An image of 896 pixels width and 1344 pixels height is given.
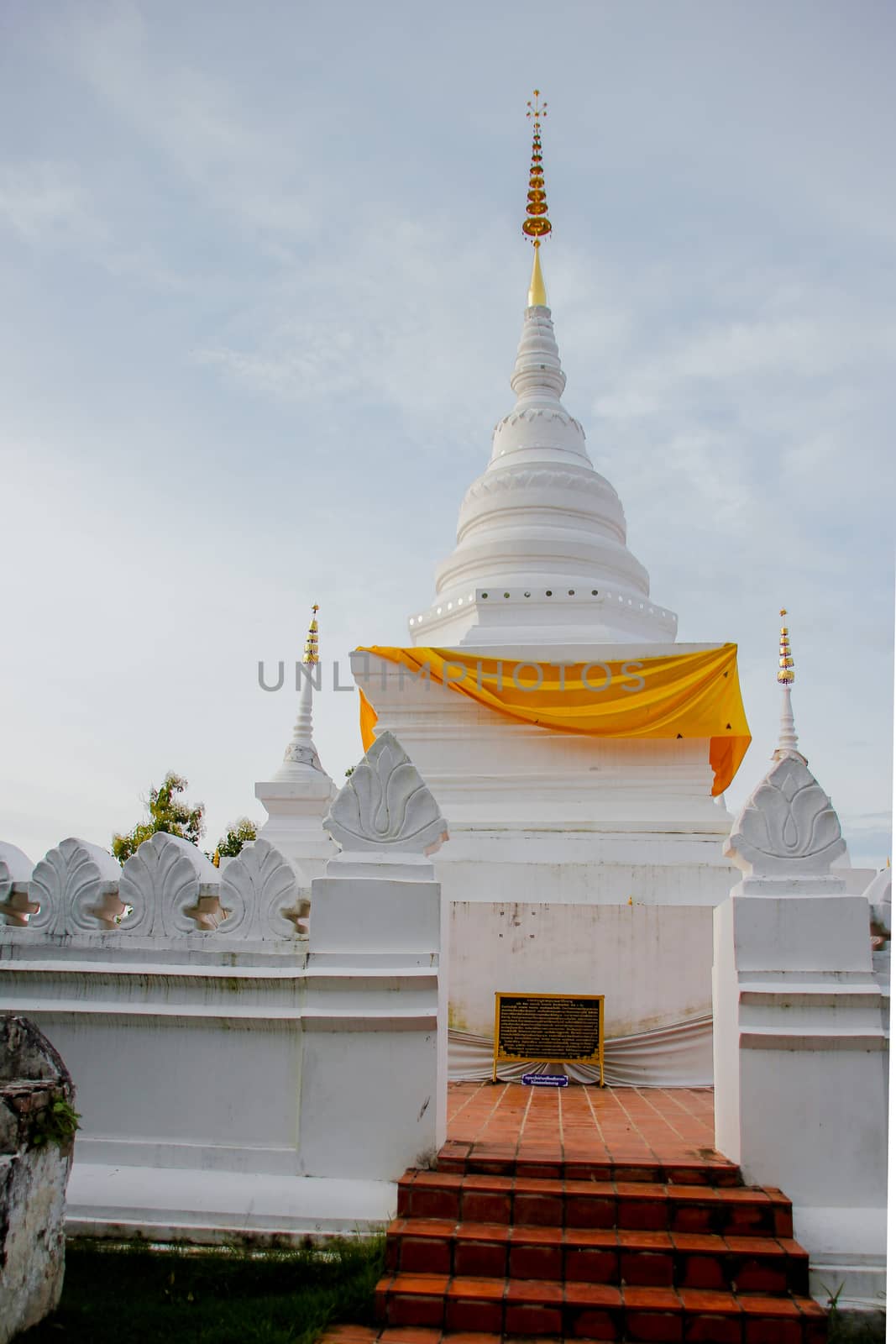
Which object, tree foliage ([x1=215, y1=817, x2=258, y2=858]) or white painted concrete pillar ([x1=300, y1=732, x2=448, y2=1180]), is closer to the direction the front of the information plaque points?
the white painted concrete pillar

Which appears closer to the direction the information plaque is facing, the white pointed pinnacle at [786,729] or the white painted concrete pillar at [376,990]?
the white painted concrete pillar

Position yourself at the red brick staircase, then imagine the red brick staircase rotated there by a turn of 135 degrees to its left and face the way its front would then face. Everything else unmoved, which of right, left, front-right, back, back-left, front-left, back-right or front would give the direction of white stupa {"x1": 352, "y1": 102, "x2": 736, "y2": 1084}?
front-left

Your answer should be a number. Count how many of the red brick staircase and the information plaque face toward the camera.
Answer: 2

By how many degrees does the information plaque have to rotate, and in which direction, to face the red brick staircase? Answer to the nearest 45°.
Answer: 0° — it already faces it

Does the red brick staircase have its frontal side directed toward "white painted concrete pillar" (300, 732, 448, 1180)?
no

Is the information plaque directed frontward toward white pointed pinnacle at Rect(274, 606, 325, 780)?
no

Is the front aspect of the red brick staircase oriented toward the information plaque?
no

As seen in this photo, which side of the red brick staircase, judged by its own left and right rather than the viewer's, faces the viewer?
front

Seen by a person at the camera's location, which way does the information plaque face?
facing the viewer

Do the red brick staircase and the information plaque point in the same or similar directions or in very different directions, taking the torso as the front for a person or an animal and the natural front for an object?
same or similar directions

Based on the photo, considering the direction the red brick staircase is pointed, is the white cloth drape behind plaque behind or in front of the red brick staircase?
behind

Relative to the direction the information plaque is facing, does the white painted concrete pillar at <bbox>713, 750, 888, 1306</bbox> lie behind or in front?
in front
